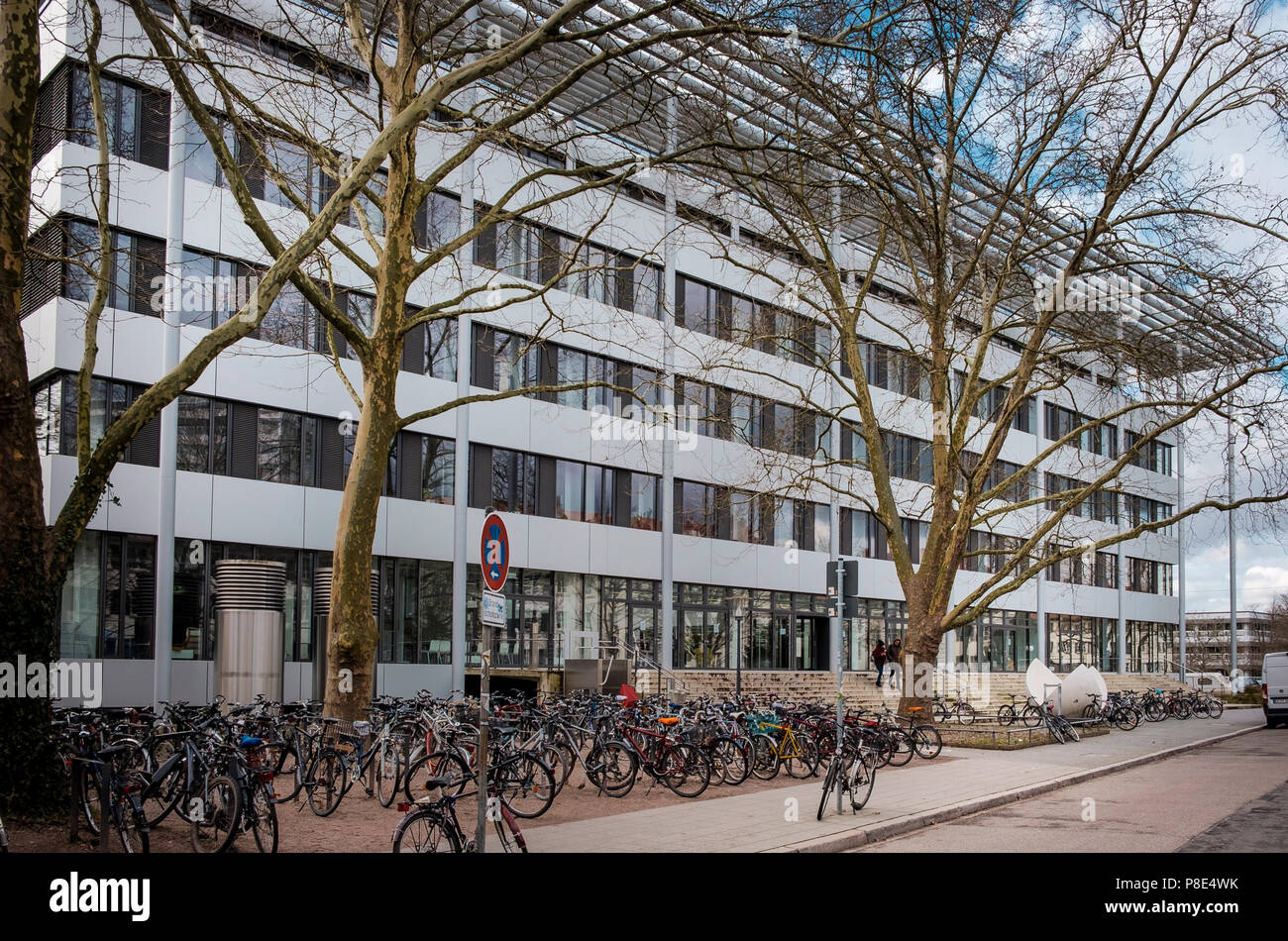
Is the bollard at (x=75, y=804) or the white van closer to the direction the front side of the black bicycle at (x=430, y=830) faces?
the white van

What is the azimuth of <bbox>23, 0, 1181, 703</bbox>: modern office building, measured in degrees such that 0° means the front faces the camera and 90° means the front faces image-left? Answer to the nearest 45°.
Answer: approximately 315°

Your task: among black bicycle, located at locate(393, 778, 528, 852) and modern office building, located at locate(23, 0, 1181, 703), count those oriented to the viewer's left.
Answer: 0

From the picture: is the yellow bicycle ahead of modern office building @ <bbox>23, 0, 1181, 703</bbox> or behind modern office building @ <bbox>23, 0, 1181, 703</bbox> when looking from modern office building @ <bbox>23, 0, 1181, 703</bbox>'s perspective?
ahead

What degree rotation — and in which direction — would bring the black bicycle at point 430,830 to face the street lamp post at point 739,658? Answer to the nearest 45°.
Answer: approximately 90° to its left

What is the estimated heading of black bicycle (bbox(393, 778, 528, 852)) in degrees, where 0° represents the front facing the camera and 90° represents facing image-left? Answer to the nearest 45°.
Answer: approximately 270°

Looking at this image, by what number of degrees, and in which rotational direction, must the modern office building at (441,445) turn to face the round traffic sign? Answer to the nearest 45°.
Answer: approximately 45° to its right

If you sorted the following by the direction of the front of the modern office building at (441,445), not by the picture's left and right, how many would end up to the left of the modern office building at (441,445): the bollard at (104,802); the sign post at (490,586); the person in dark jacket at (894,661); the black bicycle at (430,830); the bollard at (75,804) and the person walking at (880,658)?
2

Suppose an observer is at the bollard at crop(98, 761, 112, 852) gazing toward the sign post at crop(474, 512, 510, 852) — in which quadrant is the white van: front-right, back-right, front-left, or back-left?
front-left
